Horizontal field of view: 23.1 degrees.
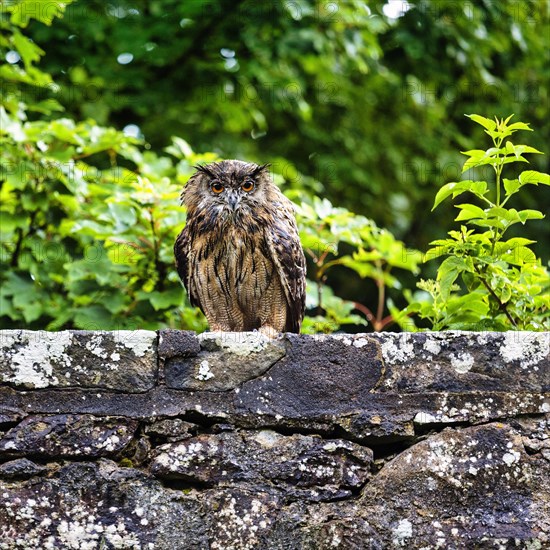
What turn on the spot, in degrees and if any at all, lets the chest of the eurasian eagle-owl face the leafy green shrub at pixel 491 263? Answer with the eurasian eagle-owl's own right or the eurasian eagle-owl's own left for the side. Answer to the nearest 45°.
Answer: approximately 45° to the eurasian eagle-owl's own left

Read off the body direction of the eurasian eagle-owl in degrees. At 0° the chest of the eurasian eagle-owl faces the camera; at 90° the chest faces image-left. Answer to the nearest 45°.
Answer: approximately 0°
